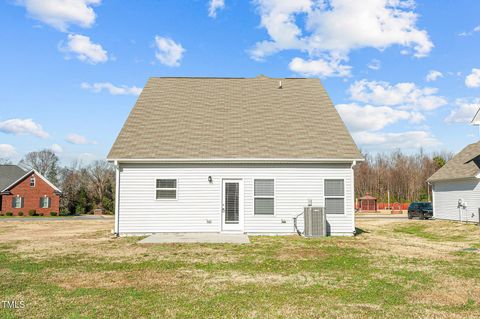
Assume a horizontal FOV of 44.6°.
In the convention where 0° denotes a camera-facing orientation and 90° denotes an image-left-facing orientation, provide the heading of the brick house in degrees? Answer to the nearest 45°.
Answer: approximately 0°

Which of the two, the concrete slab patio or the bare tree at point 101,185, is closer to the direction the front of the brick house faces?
the concrete slab patio

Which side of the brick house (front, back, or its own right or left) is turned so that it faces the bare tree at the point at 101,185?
left

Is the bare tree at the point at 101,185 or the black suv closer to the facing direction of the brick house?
the black suv

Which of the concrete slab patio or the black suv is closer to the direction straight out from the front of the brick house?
the concrete slab patio

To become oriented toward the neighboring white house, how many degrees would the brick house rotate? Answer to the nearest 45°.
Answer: approximately 45° to its left

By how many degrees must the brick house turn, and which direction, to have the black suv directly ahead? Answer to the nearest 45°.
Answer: approximately 45° to its left

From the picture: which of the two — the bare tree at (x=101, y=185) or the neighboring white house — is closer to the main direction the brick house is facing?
the neighboring white house
